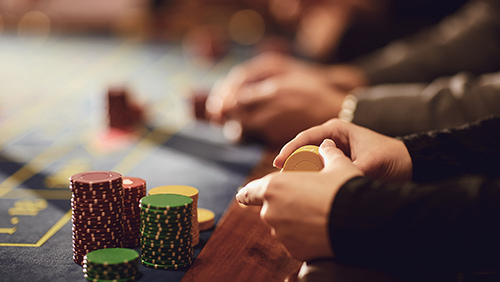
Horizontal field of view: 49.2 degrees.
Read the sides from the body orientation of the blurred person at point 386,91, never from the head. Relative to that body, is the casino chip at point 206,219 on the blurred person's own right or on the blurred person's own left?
on the blurred person's own left

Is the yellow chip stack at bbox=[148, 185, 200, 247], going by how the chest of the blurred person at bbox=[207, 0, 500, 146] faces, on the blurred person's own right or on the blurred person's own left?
on the blurred person's own left

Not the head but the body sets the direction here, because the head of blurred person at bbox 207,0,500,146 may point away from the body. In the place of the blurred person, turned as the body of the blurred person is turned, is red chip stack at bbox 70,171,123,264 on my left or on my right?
on my left

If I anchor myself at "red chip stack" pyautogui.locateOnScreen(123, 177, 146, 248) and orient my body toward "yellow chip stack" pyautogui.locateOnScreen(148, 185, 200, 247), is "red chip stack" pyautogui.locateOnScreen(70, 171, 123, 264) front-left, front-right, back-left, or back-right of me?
back-right

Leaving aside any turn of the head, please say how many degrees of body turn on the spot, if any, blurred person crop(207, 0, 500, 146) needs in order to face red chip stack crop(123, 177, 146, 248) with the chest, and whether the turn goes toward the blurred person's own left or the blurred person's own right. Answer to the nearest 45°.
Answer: approximately 45° to the blurred person's own left

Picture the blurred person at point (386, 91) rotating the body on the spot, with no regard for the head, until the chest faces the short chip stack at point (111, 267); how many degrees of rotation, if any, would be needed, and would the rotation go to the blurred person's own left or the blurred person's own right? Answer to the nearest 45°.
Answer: approximately 45° to the blurred person's own left

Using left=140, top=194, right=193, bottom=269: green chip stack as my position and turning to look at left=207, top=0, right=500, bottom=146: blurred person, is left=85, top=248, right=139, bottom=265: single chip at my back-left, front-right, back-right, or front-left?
back-left

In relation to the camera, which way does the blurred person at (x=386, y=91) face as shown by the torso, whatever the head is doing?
to the viewer's left

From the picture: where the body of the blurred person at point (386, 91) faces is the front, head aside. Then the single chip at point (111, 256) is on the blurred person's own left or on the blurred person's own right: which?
on the blurred person's own left

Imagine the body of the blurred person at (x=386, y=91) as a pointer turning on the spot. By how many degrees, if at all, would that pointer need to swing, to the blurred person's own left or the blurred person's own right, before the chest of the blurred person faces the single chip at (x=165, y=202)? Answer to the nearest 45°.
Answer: approximately 90° to the blurred person's own left
